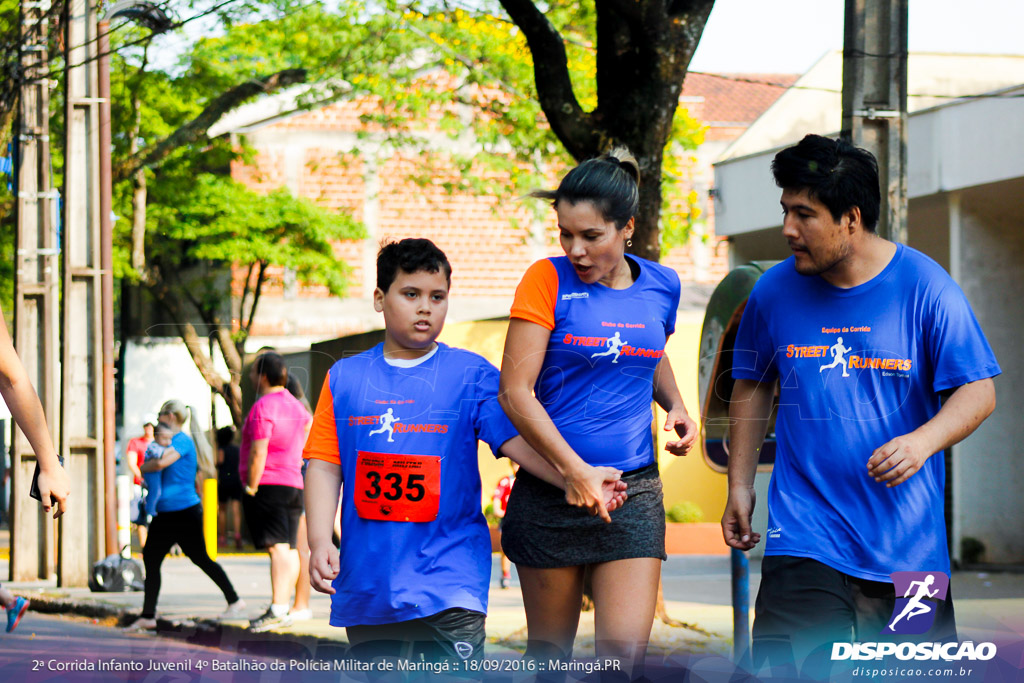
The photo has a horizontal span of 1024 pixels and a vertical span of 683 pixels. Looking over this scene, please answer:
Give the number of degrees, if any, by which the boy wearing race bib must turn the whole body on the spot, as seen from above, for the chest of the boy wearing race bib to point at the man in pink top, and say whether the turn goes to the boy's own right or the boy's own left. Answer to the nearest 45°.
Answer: approximately 180°

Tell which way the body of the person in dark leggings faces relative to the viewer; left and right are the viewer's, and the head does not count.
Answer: facing to the left of the viewer

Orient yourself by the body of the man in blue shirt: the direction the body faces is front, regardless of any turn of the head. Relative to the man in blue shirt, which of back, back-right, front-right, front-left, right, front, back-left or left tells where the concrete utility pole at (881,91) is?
back-right

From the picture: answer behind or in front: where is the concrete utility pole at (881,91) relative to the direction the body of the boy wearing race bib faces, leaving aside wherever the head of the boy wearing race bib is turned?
behind

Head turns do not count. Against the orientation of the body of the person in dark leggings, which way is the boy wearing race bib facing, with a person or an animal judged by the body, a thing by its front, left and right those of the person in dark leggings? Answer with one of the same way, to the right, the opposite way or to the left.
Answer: to the left

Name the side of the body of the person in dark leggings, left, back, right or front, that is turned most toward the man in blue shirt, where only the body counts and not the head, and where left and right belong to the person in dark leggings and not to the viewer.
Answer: left

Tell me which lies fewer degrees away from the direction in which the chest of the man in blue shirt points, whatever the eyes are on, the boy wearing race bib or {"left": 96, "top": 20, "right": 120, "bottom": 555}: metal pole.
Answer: the boy wearing race bib

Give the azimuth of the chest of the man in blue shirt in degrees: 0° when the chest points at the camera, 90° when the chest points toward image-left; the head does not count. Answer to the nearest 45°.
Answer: approximately 45°

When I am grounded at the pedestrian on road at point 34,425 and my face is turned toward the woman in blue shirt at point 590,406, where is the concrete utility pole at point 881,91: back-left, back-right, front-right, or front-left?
front-left

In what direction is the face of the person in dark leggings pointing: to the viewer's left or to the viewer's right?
to the viewer's left

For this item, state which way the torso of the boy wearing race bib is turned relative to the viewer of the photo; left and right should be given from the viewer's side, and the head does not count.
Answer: facing the viewer

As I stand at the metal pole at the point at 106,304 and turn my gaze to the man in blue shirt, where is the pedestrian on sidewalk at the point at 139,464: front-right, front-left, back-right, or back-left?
back-left

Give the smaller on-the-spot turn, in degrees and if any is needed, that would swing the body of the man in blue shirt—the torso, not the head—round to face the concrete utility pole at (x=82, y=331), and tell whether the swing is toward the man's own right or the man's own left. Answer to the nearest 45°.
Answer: approximately 90° to the man's own right

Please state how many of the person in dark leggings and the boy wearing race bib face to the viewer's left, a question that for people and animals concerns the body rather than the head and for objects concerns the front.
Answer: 1

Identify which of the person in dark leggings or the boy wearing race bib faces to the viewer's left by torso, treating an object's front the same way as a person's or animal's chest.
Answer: the person in dark leggings

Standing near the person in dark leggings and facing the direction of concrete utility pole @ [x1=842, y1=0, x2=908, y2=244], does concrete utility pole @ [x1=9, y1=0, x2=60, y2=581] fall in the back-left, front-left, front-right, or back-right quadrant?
back-left
